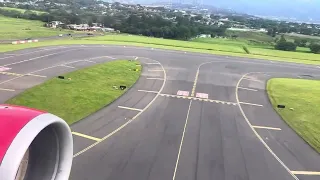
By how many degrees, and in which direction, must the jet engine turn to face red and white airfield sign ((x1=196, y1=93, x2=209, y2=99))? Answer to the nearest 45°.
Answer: approximately 90° to its left

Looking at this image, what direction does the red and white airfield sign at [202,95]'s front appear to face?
toward the camera

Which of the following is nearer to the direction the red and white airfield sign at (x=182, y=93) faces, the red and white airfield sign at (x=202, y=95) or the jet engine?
the jet engine
